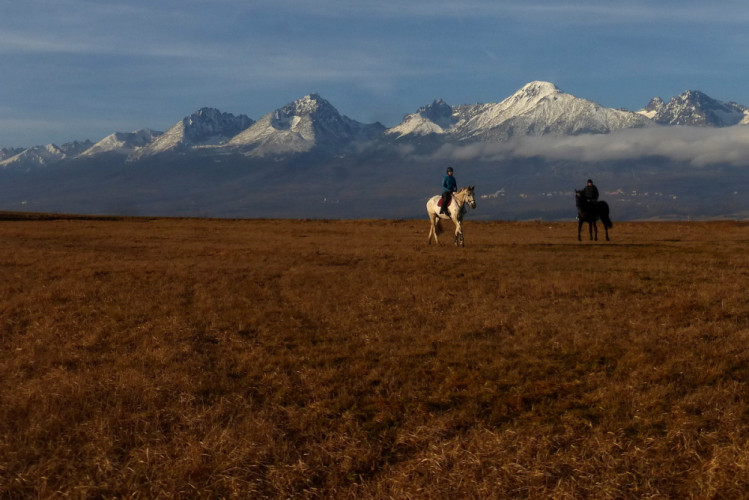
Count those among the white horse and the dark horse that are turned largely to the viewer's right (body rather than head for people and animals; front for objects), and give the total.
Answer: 1

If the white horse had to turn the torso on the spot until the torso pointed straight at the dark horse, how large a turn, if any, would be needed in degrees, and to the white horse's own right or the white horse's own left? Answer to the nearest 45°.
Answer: approximately 45° to the white horse's own left

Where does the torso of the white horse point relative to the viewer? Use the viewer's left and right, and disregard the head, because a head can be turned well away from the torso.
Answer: facing to the right of the viewer

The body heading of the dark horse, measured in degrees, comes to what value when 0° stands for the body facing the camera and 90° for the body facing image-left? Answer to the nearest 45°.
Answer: approximately 90°

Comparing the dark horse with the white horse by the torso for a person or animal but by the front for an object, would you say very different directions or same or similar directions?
very different directions
